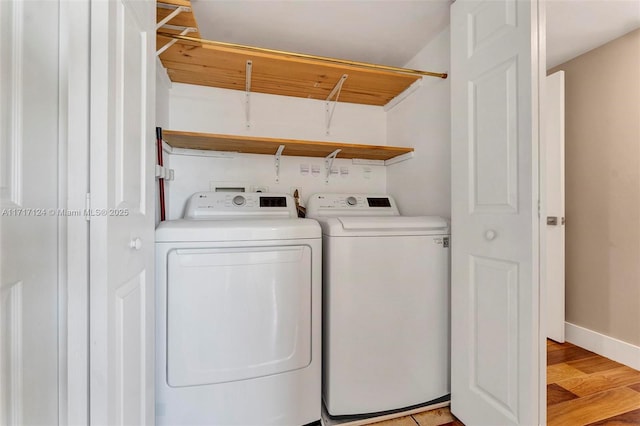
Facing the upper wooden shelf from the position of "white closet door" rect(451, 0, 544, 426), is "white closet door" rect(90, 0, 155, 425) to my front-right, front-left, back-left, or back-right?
front-left

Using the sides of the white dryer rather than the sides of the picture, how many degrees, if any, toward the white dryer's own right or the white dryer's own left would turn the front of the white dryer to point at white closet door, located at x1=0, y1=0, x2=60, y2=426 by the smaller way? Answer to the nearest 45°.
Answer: approximately 45° to the white dryer's own right

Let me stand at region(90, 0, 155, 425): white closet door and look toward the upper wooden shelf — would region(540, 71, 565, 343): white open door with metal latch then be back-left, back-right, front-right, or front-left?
front-right

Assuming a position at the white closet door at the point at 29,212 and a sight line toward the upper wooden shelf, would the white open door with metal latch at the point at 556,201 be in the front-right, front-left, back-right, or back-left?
front-right

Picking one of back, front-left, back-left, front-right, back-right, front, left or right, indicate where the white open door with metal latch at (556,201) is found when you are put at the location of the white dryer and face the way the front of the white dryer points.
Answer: left

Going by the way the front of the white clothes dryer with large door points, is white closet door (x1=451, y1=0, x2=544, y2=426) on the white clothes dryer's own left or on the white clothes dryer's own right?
on the white clothes dryer's own left

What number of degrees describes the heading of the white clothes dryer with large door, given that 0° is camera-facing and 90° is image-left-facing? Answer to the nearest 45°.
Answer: approximately 0°
